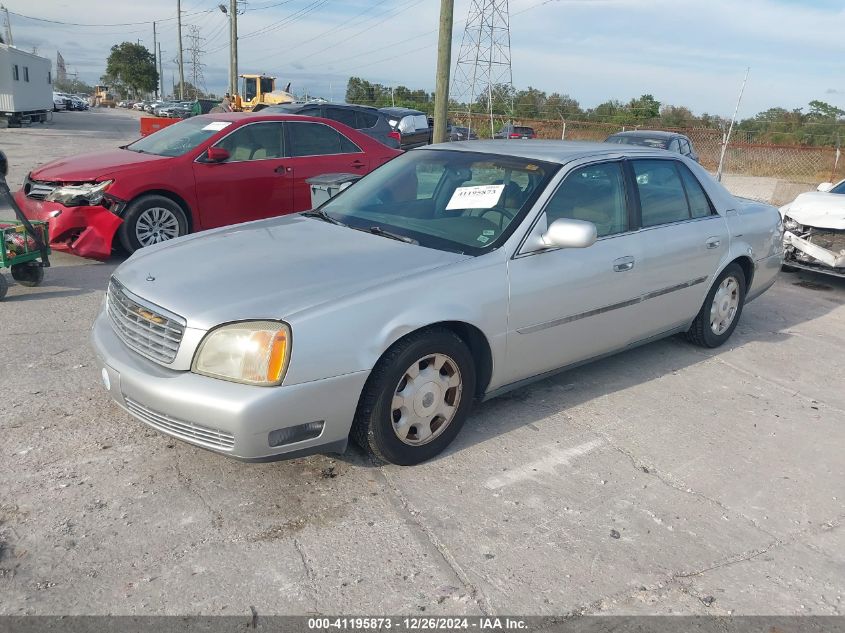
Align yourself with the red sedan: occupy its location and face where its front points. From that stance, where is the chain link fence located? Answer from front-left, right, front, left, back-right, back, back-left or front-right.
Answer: back

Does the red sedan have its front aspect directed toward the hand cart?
yes

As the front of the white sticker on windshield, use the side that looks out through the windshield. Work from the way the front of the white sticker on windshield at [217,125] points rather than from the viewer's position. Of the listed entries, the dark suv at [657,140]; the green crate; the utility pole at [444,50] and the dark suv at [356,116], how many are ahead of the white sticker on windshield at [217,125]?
1

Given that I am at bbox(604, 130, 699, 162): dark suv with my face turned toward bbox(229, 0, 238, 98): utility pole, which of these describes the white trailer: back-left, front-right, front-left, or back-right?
front-left

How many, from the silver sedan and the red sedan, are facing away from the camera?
0

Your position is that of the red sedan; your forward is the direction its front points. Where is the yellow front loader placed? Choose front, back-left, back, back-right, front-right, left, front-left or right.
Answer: back-right

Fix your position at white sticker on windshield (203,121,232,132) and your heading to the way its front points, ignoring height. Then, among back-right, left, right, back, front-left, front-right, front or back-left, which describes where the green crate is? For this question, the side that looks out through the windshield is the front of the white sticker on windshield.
front

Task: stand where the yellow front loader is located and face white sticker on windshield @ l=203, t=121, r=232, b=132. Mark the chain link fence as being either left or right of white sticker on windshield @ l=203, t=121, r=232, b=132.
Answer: left

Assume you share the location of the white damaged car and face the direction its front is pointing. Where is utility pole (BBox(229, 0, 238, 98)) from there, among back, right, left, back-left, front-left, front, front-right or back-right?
right

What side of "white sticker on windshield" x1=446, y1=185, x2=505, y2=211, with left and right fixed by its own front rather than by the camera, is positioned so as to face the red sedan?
right

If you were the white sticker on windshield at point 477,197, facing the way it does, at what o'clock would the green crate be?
The green crate is roughly at 2 o'clock from the white sticker on windshield.

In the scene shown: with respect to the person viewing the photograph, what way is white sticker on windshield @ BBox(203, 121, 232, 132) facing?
facing the viewer and to the left of the viewer

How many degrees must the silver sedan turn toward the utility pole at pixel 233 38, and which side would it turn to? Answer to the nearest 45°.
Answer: approximately 135° to its right

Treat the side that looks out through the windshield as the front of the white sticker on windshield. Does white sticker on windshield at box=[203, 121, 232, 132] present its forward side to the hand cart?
yes

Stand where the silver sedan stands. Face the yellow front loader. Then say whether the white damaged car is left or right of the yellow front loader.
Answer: right
